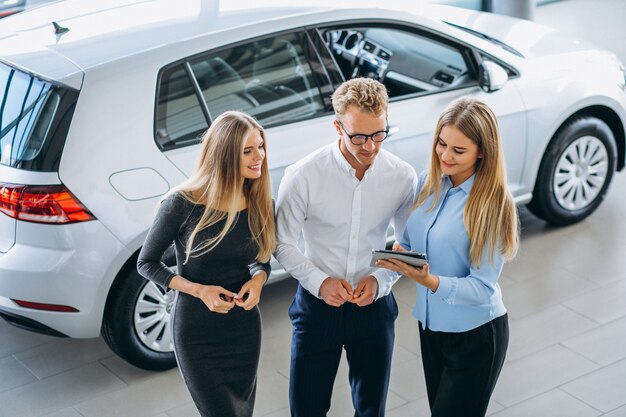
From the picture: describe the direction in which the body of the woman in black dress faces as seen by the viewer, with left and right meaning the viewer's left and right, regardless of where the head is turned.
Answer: facing the viewer and to the right of the viewer

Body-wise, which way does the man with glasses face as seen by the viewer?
toward the camera

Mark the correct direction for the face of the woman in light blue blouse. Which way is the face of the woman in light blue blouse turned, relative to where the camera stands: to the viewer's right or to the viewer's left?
to the viewer's left

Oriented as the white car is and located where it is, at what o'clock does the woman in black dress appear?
The woman in black dress is roughly at 4 o'clock from the white car.

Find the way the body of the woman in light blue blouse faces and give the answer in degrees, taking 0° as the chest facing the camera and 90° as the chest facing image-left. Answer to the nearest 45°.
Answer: approximately 45°

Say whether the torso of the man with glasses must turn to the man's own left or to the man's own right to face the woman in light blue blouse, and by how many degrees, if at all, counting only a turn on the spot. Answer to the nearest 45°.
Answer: approximately 90° to the man's own left

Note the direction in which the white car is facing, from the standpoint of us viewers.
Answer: facing away from the viewer and to the right of the viewer

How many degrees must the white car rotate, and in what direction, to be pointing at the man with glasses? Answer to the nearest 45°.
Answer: approximately 90° to its right

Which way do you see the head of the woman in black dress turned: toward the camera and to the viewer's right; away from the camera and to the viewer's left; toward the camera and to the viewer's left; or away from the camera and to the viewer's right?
toward the camera and to the viewer's right

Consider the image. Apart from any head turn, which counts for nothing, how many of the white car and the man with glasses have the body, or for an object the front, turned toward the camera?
1

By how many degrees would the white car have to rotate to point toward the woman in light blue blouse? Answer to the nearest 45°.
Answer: approximately 90° to its right

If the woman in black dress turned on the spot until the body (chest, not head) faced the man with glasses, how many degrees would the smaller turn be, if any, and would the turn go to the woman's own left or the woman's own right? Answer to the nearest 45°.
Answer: approximately 45° to the woman's own left

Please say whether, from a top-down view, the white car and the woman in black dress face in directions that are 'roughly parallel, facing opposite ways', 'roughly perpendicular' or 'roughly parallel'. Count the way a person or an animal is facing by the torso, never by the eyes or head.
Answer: roughly perpendicular

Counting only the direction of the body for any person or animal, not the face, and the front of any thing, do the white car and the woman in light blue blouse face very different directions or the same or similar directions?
very different directions

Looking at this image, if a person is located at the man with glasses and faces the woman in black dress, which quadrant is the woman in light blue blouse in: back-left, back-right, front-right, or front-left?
back-left

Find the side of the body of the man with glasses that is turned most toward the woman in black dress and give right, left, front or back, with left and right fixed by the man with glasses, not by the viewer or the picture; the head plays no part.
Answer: right
